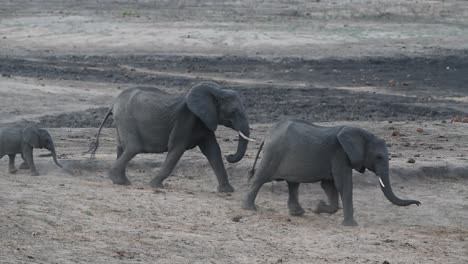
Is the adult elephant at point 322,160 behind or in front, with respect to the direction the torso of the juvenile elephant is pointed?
in front

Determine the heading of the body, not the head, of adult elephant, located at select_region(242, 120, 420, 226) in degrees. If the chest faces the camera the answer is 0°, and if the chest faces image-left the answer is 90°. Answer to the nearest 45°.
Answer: approximately 270°

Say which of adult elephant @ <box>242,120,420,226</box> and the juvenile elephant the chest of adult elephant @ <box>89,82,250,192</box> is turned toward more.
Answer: the adult elephant

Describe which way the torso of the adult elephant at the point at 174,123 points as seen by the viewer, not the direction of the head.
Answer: to the viewer's right

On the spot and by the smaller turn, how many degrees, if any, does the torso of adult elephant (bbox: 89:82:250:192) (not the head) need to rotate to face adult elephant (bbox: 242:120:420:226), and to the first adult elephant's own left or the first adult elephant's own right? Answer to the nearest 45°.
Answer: approximately 45° to the first adult elephant's own right

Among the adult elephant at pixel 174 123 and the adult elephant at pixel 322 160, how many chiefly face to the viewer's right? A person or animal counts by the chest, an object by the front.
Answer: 2

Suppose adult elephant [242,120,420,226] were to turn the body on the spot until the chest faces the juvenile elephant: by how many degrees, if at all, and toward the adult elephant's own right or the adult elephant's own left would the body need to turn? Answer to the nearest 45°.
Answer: approximately 180°

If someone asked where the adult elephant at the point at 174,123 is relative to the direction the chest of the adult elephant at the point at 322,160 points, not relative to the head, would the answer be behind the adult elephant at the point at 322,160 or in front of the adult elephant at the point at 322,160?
behind

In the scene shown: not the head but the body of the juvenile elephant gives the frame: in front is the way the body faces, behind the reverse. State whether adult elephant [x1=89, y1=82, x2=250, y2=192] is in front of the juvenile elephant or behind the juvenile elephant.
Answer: in front

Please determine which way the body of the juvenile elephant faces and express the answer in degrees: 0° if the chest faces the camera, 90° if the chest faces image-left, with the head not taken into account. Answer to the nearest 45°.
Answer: approximately 270°

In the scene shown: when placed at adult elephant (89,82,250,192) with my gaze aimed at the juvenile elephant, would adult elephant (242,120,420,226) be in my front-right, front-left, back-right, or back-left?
back-left
